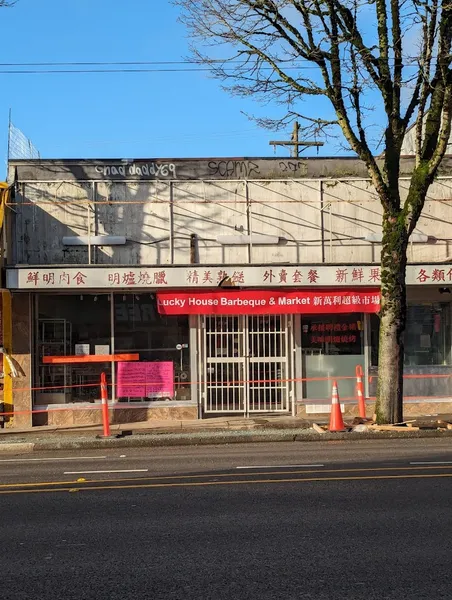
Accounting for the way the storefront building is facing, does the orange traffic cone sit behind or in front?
in front

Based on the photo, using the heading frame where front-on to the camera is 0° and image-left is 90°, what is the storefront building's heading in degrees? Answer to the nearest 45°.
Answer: approximately 0°
